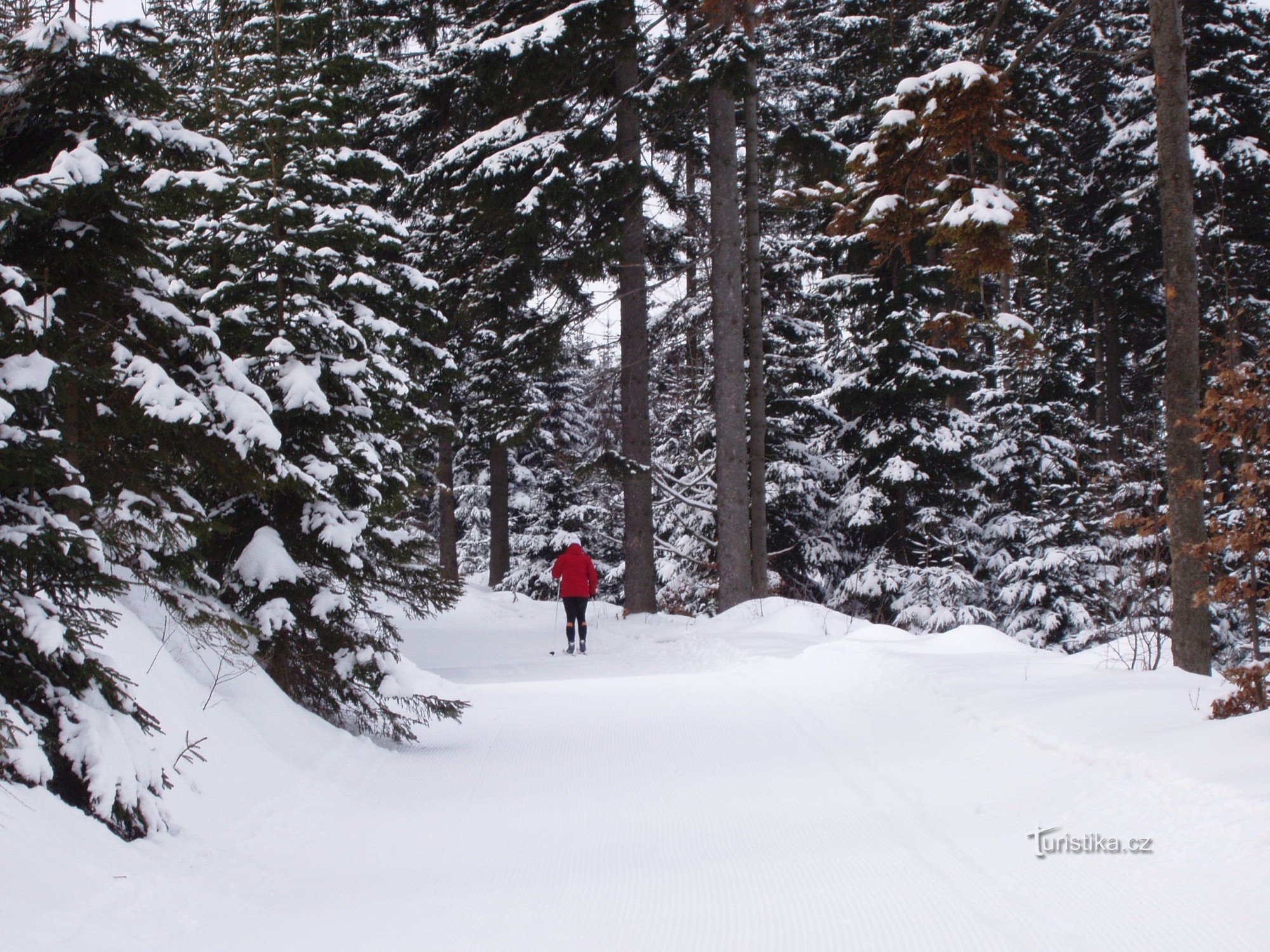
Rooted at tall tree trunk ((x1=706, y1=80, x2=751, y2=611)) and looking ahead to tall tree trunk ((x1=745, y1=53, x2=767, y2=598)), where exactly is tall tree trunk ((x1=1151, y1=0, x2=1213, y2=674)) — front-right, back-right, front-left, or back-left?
back-right

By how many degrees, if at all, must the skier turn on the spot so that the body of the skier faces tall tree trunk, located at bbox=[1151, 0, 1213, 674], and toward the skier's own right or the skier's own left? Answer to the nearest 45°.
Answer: approximately 135° to the skier's own right

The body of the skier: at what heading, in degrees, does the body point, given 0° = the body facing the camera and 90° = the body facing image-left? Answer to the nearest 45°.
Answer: approximately 180°

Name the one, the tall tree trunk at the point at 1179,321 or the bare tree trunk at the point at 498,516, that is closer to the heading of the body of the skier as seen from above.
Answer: the bare tree trunk

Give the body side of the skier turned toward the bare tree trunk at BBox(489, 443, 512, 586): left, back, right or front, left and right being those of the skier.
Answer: front

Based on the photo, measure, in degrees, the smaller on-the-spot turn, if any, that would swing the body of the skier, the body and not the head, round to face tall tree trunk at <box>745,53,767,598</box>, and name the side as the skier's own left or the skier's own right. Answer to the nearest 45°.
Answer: approximately 45° to the skier's own right

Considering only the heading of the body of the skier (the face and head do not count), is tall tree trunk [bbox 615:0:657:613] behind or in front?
in front
